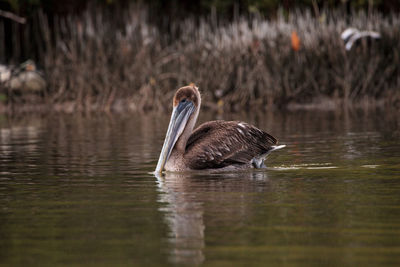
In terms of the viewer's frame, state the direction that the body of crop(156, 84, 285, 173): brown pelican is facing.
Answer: to the viewer's left
